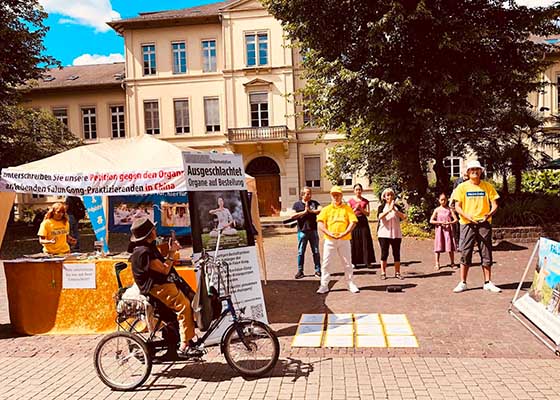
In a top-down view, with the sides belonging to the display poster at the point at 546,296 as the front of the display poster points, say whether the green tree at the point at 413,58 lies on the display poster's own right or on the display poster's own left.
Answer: on the display poster's own right

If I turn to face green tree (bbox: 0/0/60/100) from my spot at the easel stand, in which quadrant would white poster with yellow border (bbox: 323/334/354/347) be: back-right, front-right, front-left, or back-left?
front-left

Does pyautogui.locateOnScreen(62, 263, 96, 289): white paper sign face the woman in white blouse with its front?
no

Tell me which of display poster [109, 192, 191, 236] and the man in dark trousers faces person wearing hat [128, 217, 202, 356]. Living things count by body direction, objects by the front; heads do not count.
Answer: the display poster

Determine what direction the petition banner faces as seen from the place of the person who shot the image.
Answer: facing the viewer

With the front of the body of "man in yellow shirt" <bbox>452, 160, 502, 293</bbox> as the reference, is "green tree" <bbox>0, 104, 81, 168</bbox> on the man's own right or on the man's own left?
on the man's own right

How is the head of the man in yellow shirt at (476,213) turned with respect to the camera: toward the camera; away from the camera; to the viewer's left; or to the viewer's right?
toward the camera

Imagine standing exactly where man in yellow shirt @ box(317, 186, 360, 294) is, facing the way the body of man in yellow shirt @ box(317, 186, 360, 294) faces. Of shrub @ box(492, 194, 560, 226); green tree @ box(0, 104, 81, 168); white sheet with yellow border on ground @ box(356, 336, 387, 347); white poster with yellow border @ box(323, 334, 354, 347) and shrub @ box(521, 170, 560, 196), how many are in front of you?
2

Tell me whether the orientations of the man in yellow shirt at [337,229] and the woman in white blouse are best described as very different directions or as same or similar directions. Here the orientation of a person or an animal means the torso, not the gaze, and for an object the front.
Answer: same or similar directions

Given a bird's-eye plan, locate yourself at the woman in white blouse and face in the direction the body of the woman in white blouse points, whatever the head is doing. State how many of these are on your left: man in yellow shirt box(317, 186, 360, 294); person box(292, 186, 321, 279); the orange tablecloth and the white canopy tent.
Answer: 0

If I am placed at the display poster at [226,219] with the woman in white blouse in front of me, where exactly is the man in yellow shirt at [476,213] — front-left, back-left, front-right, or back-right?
front-right

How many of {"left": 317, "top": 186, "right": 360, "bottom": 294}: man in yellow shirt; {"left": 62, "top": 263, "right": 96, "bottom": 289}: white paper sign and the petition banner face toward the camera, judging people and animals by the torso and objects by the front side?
3

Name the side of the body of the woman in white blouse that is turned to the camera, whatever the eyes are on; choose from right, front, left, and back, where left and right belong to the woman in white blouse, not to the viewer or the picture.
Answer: front

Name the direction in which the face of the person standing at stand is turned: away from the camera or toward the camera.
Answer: toward the camera

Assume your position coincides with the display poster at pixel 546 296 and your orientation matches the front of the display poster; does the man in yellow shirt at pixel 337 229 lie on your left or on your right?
on your right
